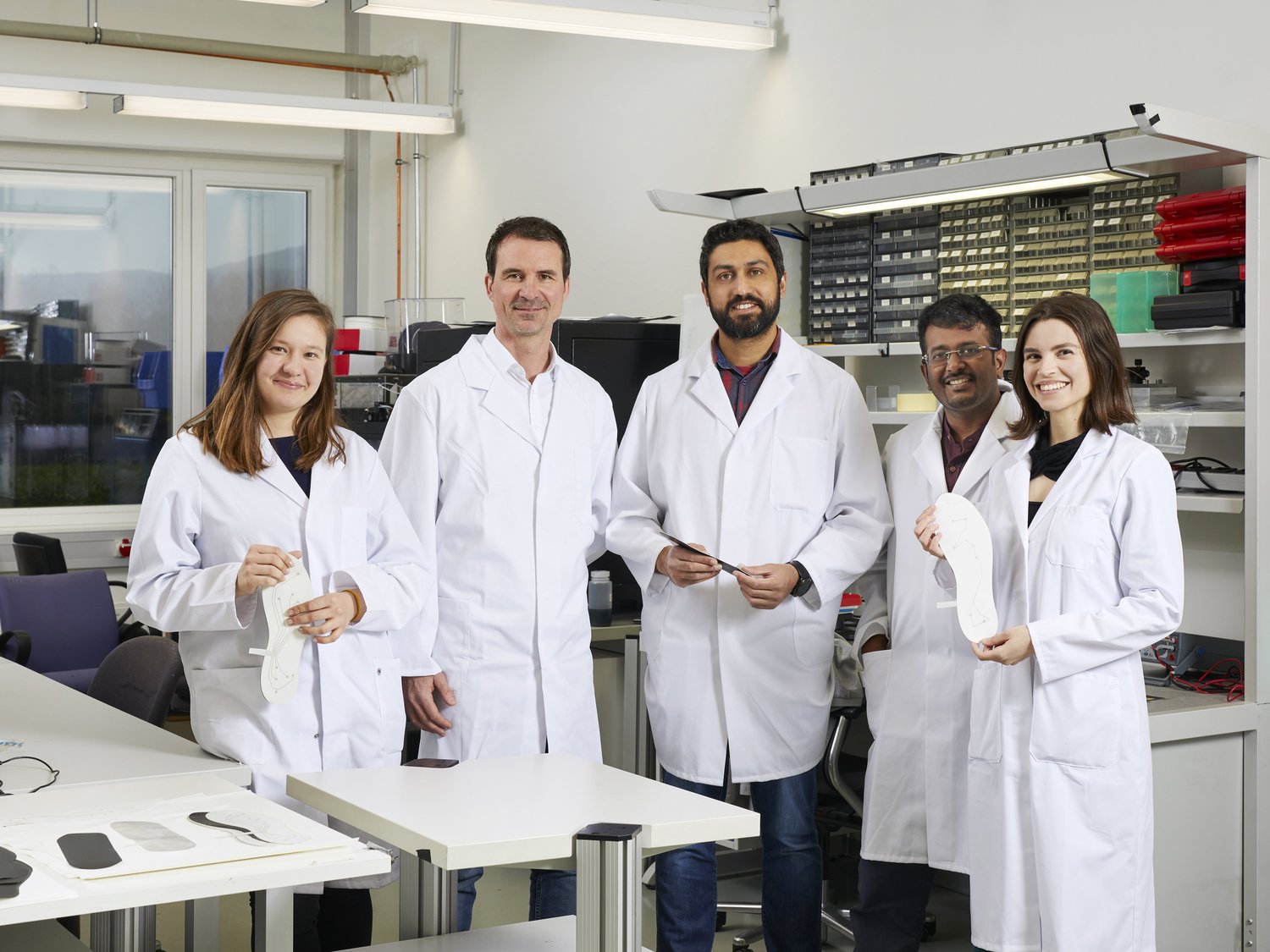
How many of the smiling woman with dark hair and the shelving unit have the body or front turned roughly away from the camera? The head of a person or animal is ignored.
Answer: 0

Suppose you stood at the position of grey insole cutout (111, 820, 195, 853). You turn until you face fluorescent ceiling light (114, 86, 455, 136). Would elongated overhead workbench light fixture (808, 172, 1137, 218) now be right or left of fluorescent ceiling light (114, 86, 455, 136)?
right

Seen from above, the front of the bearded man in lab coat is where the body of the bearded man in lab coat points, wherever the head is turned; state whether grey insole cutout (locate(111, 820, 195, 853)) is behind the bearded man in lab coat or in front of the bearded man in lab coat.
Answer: in front

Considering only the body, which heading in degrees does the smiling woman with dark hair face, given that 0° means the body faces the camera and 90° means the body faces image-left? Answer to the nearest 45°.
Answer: approximately 45°

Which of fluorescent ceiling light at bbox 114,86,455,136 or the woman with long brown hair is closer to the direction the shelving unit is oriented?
the woman with long brown hair

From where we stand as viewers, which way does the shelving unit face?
facing the viewer and to the left of the viewer

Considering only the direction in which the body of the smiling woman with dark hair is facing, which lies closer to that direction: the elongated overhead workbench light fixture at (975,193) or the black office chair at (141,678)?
the black office chair

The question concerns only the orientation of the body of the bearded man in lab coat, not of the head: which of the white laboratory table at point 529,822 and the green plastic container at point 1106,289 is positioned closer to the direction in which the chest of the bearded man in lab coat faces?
the white laboratory table

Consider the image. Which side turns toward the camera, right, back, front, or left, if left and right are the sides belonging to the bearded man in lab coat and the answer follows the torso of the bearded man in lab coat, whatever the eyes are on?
front

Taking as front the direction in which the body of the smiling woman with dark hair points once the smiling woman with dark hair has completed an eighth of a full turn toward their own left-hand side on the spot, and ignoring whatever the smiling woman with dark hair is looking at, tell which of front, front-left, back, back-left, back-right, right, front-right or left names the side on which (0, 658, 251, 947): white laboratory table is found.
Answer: right

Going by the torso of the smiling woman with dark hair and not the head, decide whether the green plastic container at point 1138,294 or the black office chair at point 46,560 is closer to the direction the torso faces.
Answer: the black office chair

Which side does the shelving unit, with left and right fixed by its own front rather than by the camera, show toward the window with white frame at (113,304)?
right

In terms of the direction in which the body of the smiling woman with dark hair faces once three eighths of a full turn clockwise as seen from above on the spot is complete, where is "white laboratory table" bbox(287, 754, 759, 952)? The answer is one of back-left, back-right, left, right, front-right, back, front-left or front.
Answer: back-left
